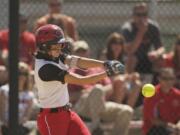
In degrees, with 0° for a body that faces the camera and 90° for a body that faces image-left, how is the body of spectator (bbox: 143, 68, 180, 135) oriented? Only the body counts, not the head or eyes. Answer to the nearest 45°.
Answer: approximately 0°

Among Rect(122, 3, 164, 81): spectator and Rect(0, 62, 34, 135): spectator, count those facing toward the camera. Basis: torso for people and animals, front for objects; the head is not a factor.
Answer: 2

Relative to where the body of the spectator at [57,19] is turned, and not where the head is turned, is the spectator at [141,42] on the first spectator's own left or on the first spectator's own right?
on the first spectator's own left

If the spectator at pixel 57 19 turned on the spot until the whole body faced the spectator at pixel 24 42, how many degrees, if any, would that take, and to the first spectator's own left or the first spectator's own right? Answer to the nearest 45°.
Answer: approximately 90° to the first spectator's own right

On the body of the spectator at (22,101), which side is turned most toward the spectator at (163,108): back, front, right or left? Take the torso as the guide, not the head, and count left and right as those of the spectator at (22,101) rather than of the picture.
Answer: left
